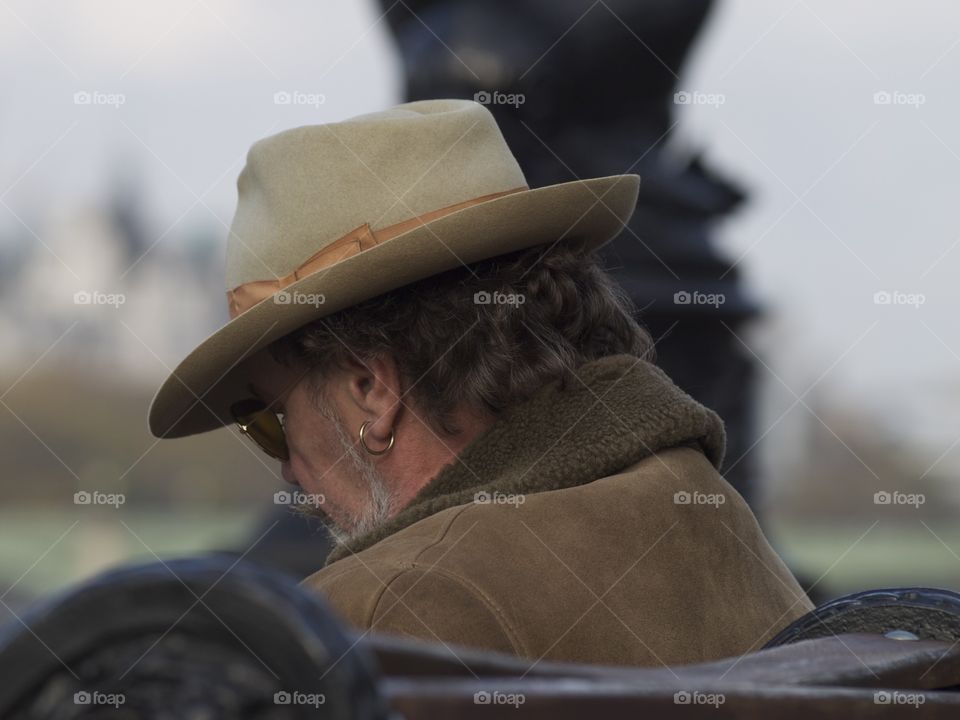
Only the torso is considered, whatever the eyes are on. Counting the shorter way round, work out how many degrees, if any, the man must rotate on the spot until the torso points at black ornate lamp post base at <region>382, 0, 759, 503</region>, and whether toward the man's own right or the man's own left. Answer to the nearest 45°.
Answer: approximately 45° to the man's own right

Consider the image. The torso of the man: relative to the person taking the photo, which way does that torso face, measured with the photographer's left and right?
facing away from the viewer and to the left of the viewer

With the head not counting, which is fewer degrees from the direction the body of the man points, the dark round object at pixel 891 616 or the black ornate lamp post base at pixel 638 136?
the black ornate lamp post base

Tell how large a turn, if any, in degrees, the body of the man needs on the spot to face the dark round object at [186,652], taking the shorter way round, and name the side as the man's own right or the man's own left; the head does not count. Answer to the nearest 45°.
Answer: approximately 135° to the man's own left

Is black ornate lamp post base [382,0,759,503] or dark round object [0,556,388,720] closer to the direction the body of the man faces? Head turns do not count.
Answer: the black ornate lamp post base

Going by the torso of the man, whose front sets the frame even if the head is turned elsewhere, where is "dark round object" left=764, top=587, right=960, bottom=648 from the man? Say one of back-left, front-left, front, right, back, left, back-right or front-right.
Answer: back

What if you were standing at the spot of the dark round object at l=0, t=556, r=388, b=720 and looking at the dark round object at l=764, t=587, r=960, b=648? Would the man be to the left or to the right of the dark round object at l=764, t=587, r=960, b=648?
left

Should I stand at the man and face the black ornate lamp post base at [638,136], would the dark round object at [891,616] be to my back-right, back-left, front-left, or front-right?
back-right
